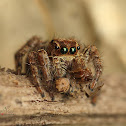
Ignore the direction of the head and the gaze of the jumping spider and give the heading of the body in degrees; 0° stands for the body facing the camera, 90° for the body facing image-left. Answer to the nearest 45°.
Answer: approximately 0°
